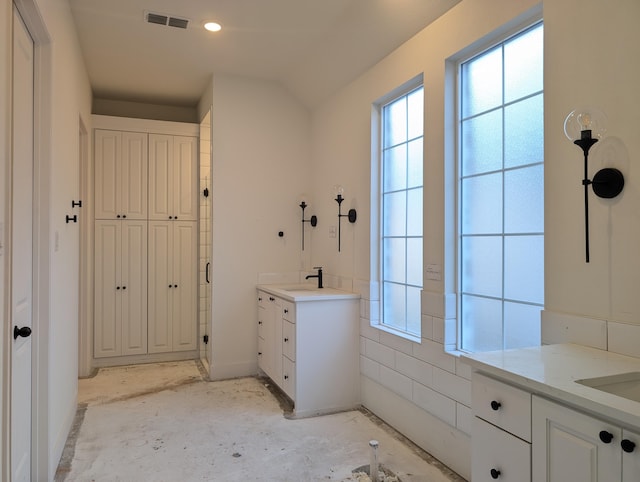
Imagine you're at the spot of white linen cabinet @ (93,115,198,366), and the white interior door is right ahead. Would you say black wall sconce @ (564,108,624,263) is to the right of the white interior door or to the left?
left

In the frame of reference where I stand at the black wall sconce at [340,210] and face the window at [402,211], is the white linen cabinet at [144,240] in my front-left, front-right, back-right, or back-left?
back-right

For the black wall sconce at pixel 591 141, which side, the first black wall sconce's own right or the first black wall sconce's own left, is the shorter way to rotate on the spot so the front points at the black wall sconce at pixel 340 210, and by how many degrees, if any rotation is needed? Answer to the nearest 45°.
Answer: approximately 90° to the first black wall sconce's own right

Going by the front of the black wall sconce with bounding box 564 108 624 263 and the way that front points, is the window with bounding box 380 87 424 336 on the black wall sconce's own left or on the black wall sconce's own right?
on the black wall sconce's own right

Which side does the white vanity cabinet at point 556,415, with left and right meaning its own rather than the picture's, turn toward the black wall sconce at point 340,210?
right

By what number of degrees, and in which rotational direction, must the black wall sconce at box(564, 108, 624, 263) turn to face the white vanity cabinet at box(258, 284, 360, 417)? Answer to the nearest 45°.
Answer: approximately 90° to its right

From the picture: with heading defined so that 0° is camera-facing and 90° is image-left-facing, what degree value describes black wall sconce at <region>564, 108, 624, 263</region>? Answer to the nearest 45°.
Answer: approximately 45°
